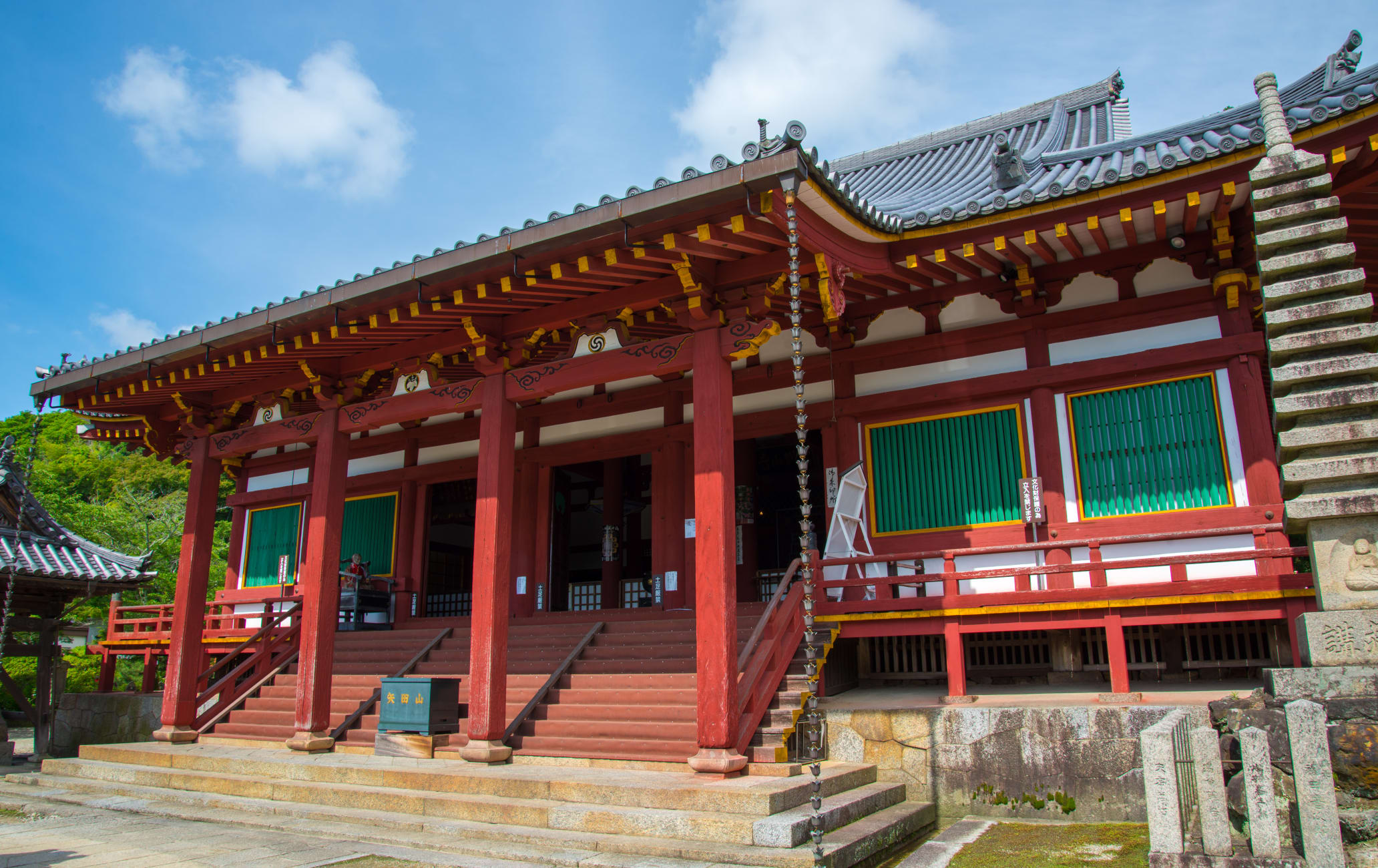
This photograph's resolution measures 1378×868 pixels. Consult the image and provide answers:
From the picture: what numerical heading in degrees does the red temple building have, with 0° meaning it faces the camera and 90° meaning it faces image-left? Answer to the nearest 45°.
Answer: approximately 45°

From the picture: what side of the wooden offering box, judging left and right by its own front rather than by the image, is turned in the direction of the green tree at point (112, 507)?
right

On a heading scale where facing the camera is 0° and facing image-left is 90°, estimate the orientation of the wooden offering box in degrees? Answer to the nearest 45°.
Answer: approximately 45°

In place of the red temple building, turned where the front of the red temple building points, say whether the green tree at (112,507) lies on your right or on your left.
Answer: on your right

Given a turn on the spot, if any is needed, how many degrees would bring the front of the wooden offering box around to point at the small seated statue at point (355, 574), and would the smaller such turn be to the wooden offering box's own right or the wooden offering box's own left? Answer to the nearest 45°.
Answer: approximately 135° to the wooden offering box's own right
